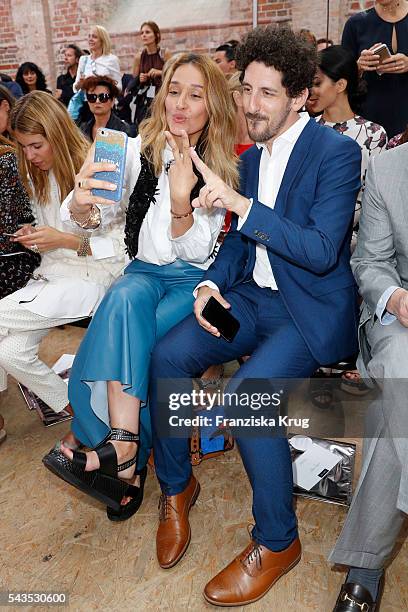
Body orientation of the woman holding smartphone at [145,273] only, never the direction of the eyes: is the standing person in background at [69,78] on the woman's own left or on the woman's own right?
on the woman's own right

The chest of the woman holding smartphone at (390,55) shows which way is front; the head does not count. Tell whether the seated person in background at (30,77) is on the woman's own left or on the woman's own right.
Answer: on the woman's own right

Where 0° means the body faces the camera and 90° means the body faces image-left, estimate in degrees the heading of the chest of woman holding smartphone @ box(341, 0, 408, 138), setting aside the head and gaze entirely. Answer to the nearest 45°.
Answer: approximately 0°

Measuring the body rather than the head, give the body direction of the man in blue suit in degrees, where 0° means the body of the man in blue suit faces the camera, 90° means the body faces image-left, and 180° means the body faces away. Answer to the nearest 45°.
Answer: approximately 45°

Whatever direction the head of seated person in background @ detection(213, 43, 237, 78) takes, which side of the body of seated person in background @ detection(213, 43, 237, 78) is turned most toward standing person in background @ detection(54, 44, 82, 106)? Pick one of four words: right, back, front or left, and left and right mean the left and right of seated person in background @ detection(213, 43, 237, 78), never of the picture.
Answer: right
